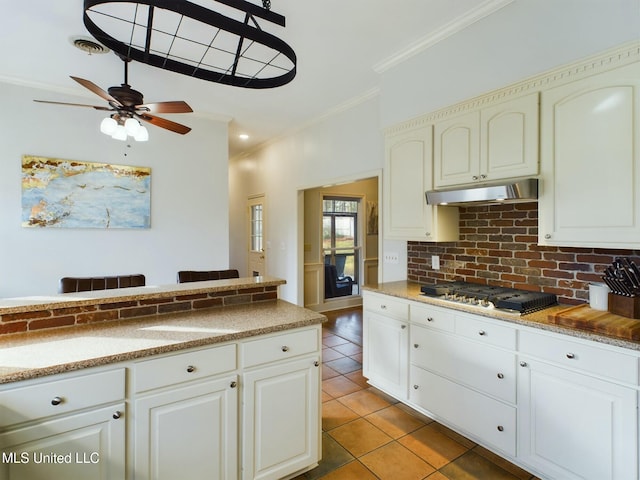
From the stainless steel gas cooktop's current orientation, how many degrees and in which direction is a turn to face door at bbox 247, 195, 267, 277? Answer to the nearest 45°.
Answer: approximately 90° to its right

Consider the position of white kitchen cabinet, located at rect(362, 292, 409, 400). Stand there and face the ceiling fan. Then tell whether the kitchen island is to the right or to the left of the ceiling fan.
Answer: left

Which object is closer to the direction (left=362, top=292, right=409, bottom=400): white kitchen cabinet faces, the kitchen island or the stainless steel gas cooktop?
the kitchen island

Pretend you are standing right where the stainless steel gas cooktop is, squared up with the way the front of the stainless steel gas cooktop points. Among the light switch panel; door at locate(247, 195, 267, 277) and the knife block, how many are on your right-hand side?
2

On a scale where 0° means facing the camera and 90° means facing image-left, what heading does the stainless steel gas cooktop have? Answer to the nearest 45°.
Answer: approximately 45°

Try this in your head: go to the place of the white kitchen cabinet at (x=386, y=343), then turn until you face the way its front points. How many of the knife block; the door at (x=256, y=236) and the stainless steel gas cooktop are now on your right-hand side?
1

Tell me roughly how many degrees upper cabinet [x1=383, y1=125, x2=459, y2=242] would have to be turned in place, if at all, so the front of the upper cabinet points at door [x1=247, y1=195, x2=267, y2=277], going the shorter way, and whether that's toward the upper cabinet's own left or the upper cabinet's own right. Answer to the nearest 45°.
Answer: approximately 90° to the upper cabinet's own right

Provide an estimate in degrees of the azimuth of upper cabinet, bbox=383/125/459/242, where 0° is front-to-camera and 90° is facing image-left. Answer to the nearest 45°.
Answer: approximately 45°

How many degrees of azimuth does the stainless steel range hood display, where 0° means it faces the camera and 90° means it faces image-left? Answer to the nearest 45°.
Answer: approximately 45°

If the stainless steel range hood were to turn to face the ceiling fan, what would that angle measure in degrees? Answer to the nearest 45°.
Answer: approximately 45° to its right

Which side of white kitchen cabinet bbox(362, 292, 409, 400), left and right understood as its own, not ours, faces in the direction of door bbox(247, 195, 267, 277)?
right
